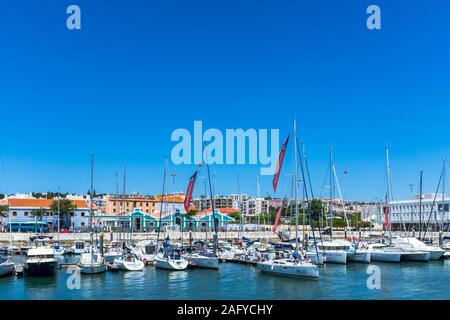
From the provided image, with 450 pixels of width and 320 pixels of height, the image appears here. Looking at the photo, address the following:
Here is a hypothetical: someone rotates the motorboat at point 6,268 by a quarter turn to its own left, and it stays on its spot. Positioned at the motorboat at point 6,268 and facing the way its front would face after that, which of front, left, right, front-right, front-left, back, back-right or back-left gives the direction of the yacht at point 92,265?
front-right

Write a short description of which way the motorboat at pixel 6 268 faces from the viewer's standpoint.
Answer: facing the viewer and to the right of the viewer

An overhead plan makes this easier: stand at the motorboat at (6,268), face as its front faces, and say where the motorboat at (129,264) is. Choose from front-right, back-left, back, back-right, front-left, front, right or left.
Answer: front-left

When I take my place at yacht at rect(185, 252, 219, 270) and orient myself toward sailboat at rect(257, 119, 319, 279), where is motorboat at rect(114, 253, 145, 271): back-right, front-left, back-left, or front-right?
back-right
